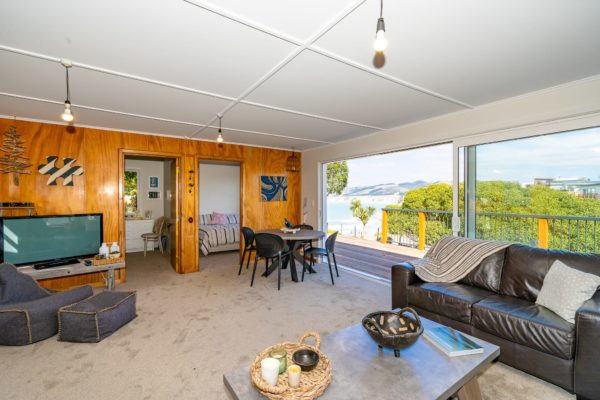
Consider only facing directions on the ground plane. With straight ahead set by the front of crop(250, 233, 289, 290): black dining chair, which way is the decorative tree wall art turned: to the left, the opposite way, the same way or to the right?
to the right

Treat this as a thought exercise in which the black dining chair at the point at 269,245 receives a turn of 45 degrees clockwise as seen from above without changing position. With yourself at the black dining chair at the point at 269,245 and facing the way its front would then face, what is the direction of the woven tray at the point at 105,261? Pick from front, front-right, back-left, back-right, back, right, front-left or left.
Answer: back

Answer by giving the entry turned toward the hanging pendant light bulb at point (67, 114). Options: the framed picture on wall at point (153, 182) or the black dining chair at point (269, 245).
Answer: the framed picture on wall

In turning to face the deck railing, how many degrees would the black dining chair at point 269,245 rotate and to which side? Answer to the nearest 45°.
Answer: approximately 45° to its right

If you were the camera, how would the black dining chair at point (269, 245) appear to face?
facing away from the viewer and to the right of the viewer

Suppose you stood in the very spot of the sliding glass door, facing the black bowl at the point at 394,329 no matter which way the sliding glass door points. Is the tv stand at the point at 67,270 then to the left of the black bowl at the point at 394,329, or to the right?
right

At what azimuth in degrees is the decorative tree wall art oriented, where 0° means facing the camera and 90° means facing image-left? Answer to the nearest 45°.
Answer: approximately 0°

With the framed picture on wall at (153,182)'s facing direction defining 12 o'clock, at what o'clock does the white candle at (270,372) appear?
The white candle is roughly at 12 o'clock from the framed picture on wall.

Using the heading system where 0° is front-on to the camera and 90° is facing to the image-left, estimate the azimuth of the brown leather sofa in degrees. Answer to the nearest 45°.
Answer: approximately 45°

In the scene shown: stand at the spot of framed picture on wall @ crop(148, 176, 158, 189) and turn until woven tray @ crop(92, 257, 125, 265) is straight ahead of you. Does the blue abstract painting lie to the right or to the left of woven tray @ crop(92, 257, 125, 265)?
left

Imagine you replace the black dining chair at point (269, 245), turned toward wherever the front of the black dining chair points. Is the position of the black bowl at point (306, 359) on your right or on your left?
on your right

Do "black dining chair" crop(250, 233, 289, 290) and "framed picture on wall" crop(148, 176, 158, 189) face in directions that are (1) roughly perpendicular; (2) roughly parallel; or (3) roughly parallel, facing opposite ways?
roughly perpendicular
